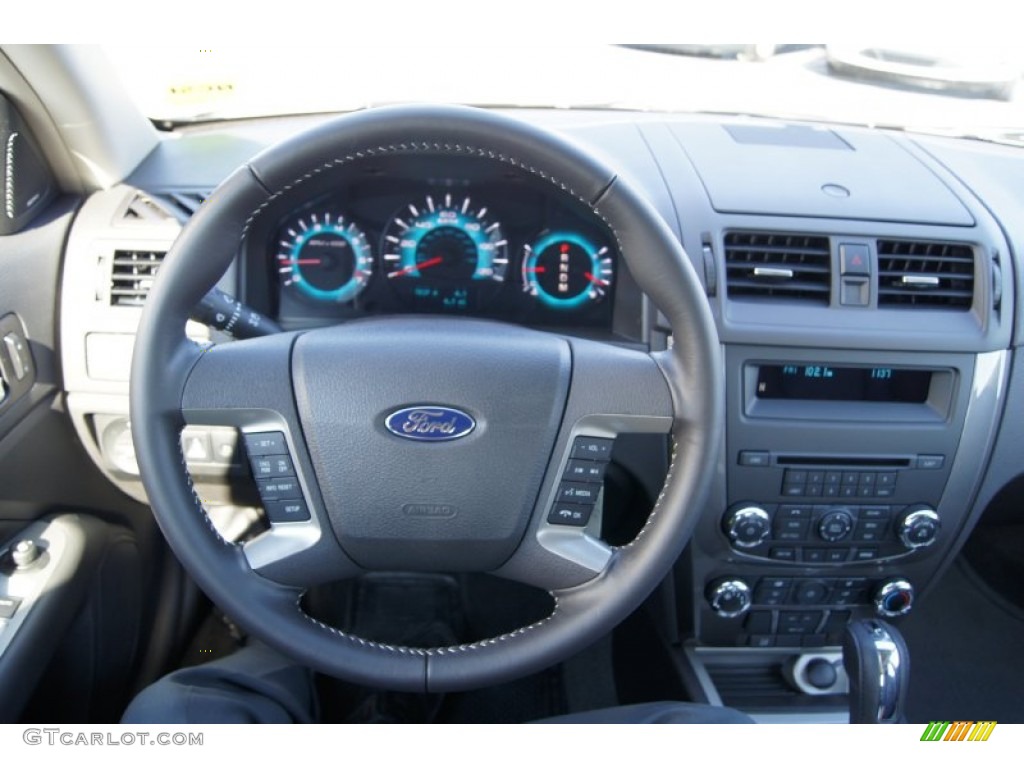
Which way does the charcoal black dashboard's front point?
toward the camera
